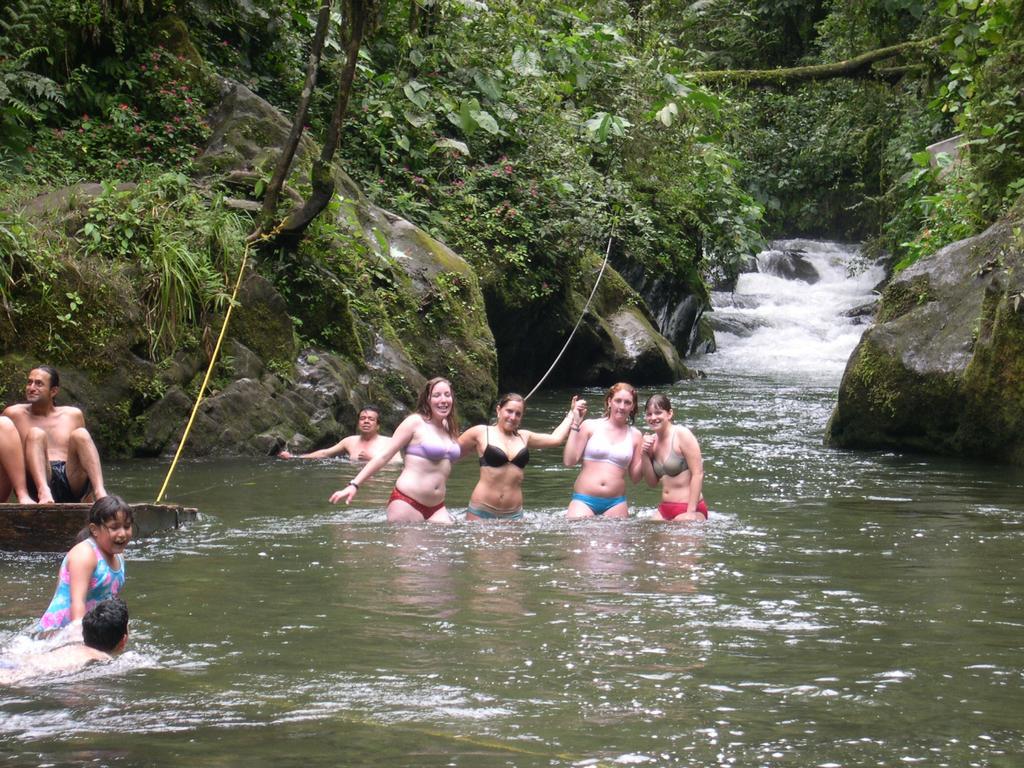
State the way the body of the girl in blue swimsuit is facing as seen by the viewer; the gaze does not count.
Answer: toward the camera

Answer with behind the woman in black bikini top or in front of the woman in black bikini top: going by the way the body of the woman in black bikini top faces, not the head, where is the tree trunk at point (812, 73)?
behind

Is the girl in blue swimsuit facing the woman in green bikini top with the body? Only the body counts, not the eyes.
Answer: no

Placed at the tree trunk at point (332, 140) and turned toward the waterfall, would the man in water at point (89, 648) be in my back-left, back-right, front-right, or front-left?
back-right

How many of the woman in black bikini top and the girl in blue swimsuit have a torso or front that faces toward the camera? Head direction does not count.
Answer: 2

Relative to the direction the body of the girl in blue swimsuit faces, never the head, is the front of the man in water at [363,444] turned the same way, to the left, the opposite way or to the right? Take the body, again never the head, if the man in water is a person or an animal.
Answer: the same way

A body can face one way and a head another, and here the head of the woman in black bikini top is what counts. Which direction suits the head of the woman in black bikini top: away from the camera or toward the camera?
toward the camera

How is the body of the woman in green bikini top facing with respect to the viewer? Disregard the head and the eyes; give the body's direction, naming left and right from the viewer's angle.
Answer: facing the viewer and to the left of the viewer

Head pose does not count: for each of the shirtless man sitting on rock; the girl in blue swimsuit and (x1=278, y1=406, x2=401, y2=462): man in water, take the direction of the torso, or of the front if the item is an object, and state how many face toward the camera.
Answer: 3

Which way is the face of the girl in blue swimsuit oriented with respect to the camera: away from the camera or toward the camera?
toward the camera

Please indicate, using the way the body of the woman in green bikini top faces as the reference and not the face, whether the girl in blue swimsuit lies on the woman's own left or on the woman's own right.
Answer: on the woman's own right

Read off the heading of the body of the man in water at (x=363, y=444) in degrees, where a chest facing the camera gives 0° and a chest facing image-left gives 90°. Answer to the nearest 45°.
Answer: approximately 0°

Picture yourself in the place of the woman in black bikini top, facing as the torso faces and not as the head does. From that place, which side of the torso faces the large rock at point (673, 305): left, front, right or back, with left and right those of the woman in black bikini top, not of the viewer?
back

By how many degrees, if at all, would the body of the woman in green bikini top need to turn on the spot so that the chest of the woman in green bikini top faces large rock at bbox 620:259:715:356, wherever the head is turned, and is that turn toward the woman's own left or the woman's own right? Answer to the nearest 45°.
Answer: approximately 135° to the woman's own right

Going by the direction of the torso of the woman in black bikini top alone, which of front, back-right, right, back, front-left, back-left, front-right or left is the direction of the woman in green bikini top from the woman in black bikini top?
left

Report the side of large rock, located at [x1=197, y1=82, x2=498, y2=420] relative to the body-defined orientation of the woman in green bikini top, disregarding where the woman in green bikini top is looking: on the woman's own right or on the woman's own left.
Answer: on the woman's own right

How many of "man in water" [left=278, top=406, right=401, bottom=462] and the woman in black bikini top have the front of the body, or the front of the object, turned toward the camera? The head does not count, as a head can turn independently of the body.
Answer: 2

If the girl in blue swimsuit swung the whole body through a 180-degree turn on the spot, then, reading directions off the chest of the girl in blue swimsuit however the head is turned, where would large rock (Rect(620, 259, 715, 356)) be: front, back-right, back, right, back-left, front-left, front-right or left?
front
